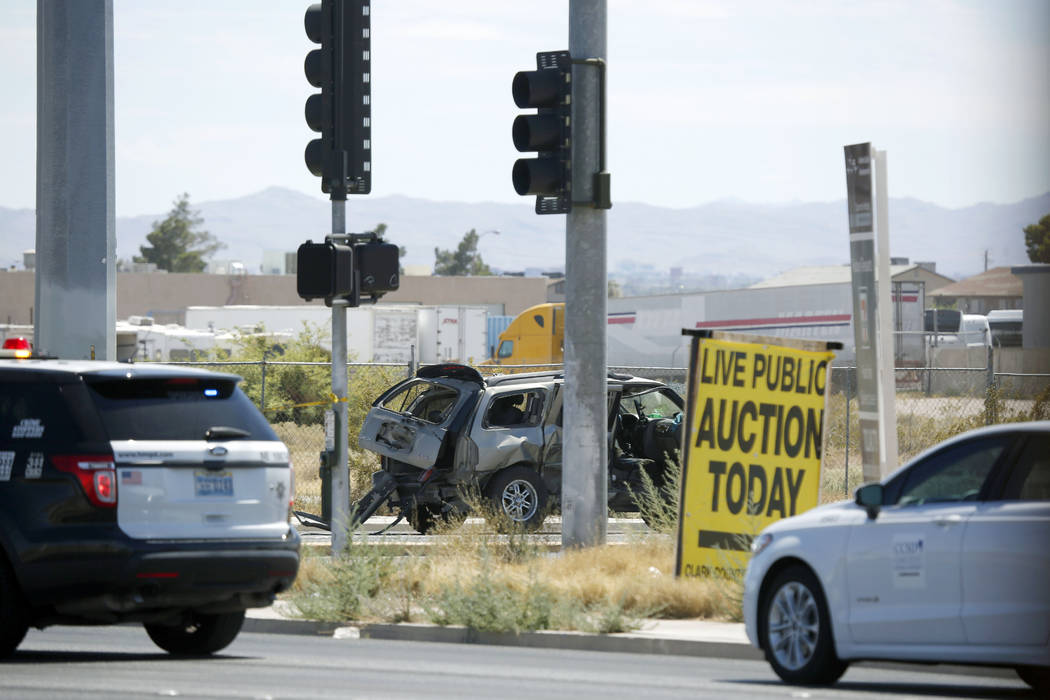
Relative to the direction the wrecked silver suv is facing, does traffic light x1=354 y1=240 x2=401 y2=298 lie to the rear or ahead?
to the rear

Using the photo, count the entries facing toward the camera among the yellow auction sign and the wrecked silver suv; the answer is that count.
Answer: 1

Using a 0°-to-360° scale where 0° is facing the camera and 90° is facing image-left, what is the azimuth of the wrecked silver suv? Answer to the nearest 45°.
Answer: approximately 225°

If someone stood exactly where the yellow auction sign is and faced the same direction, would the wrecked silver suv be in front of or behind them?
behind

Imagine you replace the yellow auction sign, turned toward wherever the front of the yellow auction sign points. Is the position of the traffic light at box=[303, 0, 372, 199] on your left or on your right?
on your right

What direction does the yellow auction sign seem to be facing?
toward the camera

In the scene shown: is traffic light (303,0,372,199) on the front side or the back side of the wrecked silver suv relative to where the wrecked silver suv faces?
on the back side

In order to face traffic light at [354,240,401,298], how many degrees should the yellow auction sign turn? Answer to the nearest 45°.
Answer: approximately 90° to its right

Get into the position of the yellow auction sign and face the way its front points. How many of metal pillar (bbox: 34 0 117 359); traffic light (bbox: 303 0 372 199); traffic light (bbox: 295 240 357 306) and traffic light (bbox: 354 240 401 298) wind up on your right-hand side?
4

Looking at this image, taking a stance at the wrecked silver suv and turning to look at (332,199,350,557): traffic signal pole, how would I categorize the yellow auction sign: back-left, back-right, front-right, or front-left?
front-left

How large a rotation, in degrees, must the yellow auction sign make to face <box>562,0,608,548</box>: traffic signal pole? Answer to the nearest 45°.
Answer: approximately 135° to its right

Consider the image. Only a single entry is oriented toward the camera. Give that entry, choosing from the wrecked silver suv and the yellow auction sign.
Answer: the yellow auction sign
